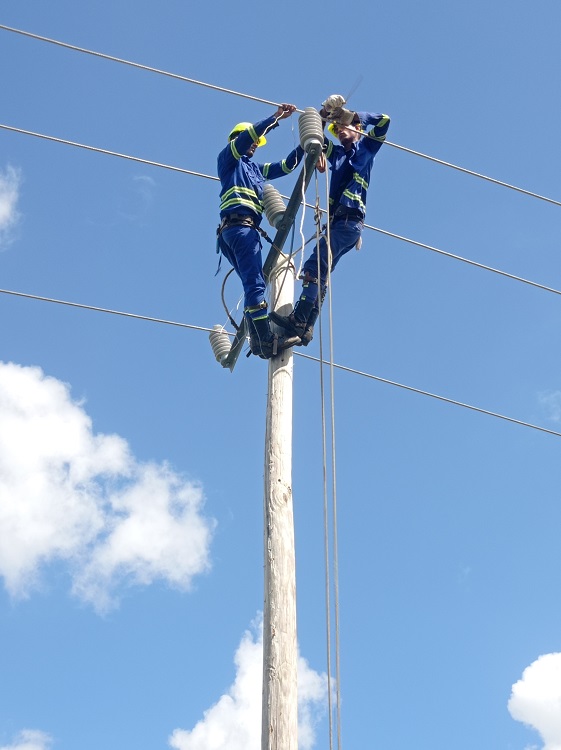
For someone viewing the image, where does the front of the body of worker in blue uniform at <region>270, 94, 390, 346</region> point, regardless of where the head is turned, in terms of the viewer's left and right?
facing the viewer and to the left of the viewer
